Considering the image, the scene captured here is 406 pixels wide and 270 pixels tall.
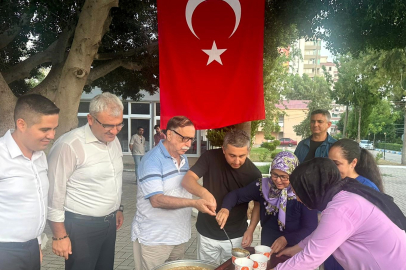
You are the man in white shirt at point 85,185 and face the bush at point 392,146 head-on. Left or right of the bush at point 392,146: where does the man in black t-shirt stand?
right

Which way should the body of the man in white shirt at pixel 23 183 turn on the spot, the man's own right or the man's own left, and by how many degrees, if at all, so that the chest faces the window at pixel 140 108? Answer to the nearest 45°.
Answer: approximately 135° to the man's own left

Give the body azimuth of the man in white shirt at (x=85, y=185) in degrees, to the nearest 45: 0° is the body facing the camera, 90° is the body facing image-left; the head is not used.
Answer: approximately 315°

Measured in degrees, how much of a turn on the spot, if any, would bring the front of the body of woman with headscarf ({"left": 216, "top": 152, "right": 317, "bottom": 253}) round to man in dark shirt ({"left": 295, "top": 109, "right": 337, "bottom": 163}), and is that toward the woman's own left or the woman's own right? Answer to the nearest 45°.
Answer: approximately 135° to the woman's own right

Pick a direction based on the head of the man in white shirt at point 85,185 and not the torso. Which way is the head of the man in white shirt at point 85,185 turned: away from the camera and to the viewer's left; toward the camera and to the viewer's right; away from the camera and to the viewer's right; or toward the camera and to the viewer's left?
toward the camera and to the viewer's right

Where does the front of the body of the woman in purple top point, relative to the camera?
to the viewer's left

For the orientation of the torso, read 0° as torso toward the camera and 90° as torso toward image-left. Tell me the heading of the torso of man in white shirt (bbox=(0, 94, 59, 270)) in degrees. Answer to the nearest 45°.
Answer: approximately 315°

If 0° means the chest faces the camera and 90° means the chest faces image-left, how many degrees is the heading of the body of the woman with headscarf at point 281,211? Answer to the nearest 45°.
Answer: approximately 45°

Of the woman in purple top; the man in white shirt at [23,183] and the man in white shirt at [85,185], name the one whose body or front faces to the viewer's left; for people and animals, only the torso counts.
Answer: the woman in purple top

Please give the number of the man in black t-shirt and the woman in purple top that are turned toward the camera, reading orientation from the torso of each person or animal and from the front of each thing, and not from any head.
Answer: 1

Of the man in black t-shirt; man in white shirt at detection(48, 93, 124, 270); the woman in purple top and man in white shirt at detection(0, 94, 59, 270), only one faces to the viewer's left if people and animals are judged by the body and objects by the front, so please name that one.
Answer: the woman in purple top

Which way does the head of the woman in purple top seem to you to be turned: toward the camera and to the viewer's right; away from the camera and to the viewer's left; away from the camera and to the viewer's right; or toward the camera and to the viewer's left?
away from the camera and to the viewer's left
